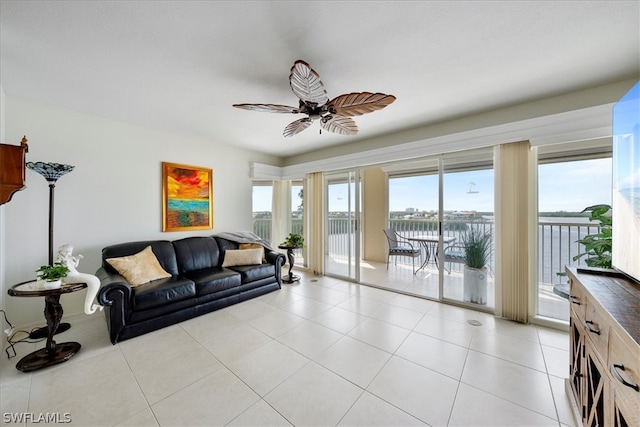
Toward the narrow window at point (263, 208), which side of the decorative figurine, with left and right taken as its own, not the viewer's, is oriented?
left

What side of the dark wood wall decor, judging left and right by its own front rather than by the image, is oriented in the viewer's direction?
right

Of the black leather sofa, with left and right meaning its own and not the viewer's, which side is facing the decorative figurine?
right
